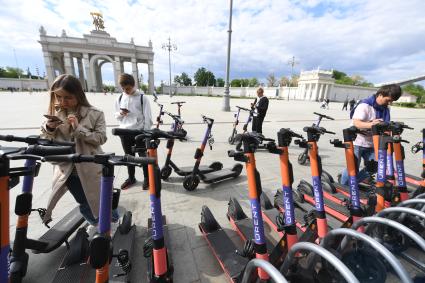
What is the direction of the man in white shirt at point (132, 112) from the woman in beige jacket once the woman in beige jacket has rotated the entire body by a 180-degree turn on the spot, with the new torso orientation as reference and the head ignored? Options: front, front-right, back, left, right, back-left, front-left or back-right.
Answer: front

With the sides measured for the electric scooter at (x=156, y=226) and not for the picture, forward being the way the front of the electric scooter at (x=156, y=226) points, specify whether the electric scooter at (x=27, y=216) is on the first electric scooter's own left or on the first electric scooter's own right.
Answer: on the first electric scooter's own right

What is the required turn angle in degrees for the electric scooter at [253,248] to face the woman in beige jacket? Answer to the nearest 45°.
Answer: approximately 135° to its right

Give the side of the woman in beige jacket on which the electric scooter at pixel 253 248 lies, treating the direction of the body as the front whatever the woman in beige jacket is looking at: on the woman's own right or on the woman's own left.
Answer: on the woman's own left

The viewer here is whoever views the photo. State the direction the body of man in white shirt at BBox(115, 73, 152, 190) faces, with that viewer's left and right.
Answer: facing the viewer and to the left of the viewer

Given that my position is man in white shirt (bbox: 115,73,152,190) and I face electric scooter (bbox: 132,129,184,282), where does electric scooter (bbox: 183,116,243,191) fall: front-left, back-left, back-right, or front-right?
front-left

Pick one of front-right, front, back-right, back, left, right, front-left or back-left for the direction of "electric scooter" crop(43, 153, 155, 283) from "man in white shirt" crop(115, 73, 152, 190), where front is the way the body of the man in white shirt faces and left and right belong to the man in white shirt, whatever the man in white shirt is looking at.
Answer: front-left

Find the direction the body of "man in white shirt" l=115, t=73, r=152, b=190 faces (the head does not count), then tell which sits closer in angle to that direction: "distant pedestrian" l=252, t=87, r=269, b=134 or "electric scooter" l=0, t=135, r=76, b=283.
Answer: the electric scooter

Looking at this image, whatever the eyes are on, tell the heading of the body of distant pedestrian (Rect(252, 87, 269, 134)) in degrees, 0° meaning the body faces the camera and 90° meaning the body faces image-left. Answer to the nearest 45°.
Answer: approximately 45°

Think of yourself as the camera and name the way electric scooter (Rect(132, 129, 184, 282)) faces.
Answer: facing the viewer

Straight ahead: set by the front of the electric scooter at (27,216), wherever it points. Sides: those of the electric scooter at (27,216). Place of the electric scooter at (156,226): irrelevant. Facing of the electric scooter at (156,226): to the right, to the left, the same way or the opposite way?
the same way

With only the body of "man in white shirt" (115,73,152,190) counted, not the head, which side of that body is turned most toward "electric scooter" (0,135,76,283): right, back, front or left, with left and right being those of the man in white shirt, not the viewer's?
front

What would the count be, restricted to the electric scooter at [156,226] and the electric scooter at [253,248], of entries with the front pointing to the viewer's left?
0

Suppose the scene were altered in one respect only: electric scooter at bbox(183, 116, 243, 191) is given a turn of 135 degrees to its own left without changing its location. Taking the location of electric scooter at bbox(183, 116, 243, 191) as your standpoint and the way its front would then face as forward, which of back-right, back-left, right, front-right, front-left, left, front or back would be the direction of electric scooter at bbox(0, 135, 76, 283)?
back-right
